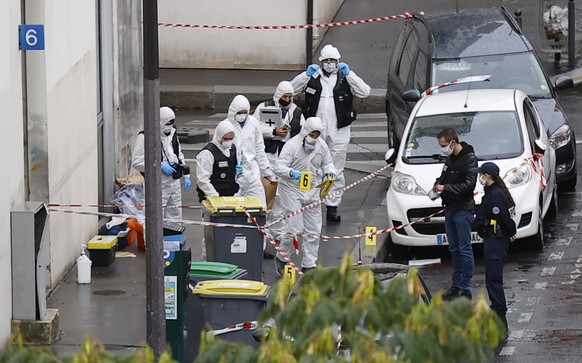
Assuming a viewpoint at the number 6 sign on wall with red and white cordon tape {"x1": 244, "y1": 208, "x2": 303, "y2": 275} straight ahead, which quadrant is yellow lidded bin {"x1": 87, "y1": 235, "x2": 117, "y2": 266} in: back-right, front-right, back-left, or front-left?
front-left

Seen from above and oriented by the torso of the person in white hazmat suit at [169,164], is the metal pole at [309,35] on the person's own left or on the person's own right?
on the person's own left

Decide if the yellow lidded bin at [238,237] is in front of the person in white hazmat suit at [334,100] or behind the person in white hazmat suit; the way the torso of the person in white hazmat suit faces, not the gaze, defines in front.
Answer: in front

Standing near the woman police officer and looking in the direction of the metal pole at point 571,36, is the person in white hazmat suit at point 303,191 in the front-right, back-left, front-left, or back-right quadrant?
front-left

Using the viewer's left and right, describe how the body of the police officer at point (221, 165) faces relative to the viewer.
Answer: facing the viewer and to the right of the viewer

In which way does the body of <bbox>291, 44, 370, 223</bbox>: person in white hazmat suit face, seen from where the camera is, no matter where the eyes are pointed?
toward the camera

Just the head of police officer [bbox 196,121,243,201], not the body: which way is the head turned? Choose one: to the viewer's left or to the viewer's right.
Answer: to the viewer's right

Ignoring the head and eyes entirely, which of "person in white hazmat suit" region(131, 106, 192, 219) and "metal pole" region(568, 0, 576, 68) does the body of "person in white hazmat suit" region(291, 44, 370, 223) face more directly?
the person in white hazmat suit

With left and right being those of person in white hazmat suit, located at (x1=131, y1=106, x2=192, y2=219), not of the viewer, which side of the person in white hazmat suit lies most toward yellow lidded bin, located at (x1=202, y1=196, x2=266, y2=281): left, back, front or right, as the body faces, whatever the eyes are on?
front

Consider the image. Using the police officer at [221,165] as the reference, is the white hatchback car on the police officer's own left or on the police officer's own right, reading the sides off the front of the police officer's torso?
on the police officer's own left

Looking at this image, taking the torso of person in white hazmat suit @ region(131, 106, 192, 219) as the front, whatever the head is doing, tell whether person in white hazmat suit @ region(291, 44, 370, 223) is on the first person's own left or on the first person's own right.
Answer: on the first person's own left

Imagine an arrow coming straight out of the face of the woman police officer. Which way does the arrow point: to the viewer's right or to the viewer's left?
to the viewer's left

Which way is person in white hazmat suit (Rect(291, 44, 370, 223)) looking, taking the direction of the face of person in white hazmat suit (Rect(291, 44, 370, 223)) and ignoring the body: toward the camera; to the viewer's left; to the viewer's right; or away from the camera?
toward the camera

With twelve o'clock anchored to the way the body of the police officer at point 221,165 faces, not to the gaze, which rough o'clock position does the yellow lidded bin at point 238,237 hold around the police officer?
The yellow lidded bin is roughly at 1 o'clock from the police officer.
